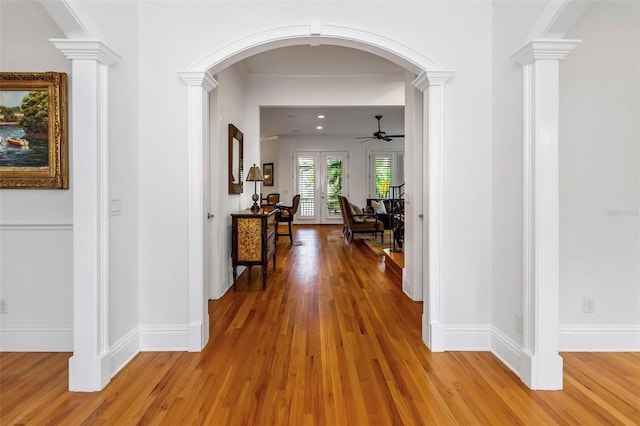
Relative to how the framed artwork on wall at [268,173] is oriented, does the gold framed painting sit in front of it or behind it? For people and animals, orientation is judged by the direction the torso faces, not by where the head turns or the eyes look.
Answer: in front

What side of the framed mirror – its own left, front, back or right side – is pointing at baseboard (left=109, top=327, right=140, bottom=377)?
right

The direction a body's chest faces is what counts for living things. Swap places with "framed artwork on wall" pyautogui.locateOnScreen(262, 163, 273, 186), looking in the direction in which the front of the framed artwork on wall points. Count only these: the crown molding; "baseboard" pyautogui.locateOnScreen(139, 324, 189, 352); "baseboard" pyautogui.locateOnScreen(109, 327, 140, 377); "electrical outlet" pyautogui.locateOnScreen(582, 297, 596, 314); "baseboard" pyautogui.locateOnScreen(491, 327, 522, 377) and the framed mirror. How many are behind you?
0

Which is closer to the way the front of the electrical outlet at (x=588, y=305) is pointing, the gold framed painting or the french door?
the gold framed painting

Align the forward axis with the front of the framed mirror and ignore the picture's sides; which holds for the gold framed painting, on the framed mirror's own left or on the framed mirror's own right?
on the framed mirror's own right

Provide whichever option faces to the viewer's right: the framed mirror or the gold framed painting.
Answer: the framed mirror

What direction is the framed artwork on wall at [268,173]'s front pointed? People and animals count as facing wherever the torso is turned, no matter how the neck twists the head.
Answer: toward the camera

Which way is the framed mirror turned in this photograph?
to the viewer's right

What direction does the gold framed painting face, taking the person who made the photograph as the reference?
facing the viewer
